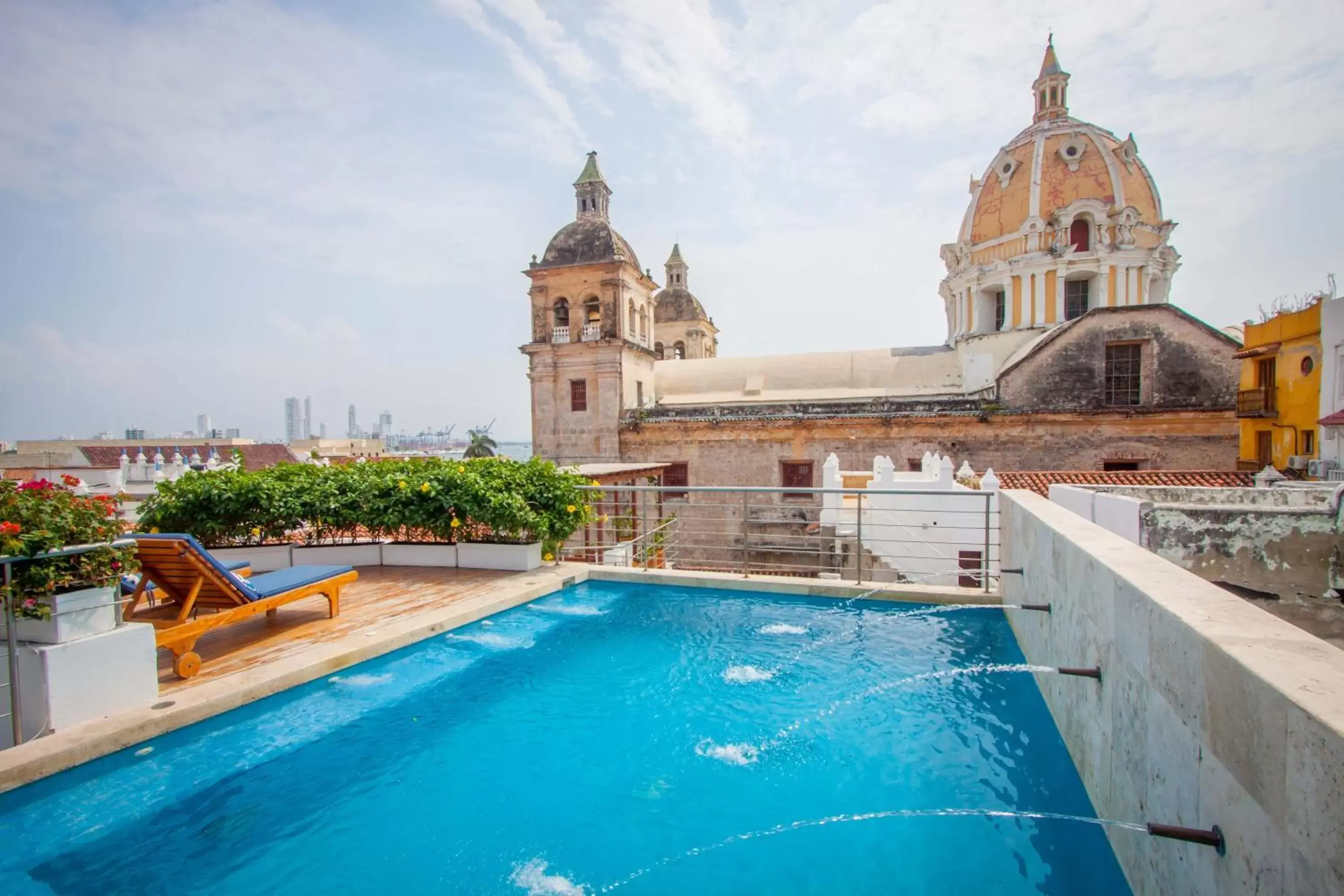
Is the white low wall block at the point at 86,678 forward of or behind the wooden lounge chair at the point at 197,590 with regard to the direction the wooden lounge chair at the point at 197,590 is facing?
behind

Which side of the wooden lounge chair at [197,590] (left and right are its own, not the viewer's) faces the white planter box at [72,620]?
back

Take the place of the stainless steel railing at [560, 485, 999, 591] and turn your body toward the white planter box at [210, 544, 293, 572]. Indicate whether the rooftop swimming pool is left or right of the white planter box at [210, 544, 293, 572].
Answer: left

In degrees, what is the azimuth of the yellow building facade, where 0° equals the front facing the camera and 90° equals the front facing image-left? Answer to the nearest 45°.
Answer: approximately 45°

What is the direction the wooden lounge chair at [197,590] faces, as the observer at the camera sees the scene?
facing away from the viewer and to the right of the viewer
